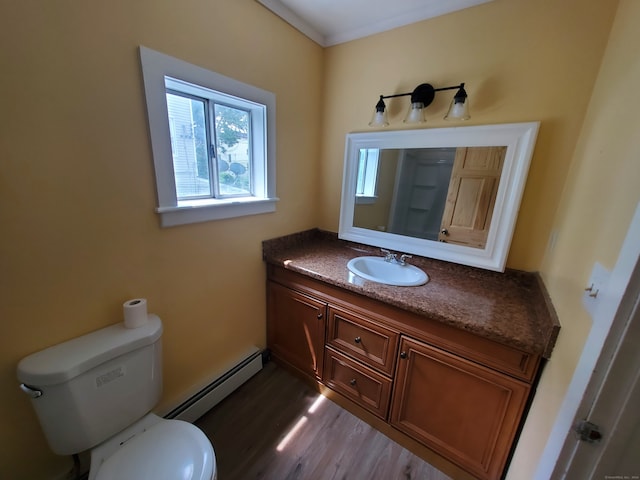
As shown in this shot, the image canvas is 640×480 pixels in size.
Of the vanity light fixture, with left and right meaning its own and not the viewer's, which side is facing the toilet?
front

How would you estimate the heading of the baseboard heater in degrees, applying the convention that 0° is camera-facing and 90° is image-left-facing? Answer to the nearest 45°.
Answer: approximately 315°

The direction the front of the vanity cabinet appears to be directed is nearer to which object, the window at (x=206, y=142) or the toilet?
the toilet

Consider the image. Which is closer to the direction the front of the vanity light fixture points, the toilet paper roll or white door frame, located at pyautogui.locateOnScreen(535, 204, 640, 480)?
the toilet paper roll

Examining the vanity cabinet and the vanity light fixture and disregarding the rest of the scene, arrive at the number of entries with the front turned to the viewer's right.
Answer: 0

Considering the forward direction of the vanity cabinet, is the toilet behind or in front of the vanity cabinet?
in front

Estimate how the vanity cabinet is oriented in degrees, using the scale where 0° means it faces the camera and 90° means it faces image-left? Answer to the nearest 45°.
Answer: approximately 45°

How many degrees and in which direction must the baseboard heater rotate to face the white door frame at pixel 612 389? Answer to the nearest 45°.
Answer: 0° — it already faces it

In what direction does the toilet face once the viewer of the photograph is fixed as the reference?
facing the viewer and to the right of the viewer

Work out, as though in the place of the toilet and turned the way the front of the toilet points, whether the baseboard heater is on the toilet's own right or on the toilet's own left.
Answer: on the toilet's own left

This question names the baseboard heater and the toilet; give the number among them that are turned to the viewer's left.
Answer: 0
